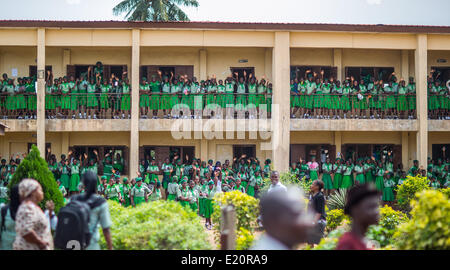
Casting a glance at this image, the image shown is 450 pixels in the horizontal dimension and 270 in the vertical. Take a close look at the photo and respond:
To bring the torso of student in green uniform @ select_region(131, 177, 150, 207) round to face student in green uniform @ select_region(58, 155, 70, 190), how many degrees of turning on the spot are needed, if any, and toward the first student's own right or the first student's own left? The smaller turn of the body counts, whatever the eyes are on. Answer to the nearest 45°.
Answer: approximately 135° to the first student's own right

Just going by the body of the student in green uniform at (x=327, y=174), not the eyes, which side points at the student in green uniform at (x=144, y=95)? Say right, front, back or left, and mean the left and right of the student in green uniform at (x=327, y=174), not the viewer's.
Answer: right

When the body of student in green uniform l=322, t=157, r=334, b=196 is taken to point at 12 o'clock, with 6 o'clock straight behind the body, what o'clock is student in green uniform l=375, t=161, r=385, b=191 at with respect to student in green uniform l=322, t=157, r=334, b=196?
student in green uniform l=375, t=161, r=385, b=191 is roughly at 9 o'clock from student in green uniform l=322, t=157, r=334, b=196.

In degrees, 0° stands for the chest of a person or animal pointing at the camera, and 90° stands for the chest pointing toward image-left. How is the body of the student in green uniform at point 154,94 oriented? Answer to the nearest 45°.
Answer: approximately 0°

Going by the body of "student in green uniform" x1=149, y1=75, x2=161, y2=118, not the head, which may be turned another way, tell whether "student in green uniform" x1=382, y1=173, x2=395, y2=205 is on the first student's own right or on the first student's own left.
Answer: on the first student's own left

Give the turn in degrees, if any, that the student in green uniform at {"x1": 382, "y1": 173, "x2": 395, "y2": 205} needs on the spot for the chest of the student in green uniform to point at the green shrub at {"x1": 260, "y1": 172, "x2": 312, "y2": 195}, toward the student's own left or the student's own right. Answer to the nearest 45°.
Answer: approximately 45° to the student's own right

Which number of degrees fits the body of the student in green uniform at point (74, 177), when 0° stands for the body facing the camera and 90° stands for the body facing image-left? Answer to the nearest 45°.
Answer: approximately 0°
